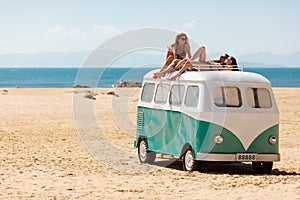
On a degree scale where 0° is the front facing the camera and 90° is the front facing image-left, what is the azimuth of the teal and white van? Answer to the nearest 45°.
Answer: approximately 315°
